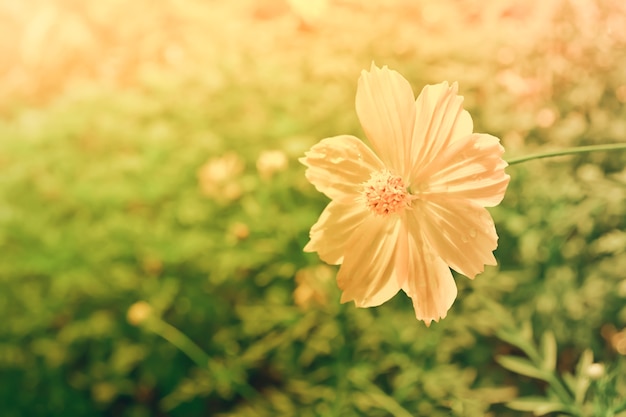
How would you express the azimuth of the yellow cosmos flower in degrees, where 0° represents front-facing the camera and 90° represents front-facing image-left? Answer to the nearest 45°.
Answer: approximately 45°

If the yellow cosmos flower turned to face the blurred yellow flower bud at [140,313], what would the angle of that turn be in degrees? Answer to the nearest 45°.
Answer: approximately 90° to its right

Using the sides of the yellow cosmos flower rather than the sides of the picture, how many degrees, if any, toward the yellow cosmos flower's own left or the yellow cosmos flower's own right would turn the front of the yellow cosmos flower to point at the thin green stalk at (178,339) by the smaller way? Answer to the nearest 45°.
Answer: approximately 90° to the yellow cosmos flower's own right
